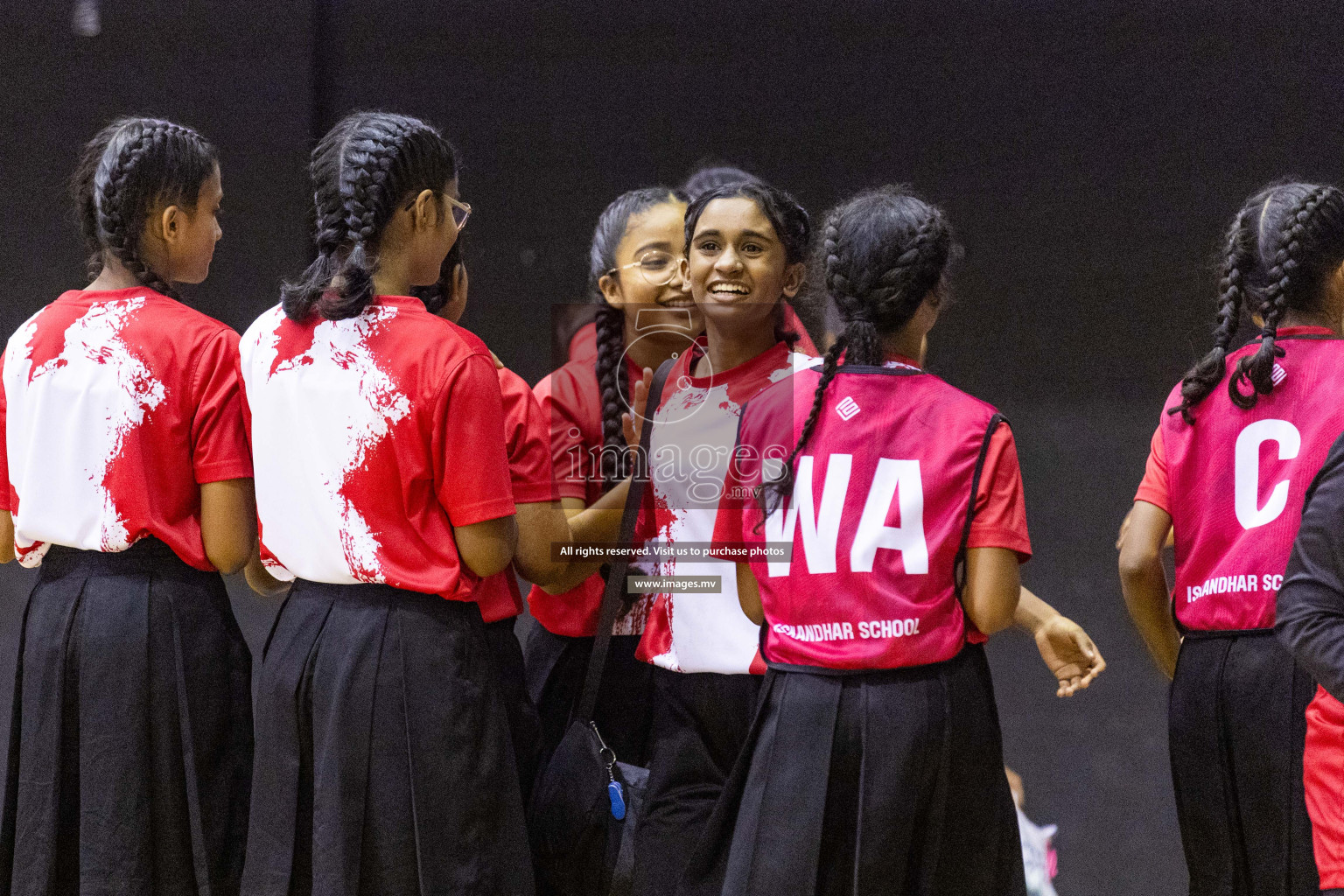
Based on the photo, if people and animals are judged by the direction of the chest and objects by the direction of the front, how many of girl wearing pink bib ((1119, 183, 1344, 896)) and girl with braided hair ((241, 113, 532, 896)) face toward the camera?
0

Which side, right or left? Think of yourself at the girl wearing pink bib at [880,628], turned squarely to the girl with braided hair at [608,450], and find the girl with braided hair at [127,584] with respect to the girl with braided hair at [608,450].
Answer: left

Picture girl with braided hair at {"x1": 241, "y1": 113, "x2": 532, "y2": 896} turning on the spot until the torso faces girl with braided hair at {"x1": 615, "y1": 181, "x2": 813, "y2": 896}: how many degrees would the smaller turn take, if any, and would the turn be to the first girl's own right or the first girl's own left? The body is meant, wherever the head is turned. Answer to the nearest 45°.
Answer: approximately 45° to the first girl's own right

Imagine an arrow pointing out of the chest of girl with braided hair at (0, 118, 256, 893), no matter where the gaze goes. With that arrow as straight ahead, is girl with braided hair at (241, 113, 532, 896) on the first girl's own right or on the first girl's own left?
on the first girl's own right

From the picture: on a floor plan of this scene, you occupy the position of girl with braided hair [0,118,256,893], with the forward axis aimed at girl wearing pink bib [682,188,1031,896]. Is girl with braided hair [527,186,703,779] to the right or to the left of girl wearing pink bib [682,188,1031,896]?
left

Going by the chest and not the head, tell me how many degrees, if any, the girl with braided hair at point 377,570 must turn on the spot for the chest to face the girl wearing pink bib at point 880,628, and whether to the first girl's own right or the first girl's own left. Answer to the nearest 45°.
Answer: approximately 45° to the first girl's own right

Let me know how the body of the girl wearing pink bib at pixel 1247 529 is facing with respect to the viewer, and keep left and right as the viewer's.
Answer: facing away from the viewer and to the right of the viewer

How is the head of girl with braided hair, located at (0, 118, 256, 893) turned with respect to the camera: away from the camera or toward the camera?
away from the camera

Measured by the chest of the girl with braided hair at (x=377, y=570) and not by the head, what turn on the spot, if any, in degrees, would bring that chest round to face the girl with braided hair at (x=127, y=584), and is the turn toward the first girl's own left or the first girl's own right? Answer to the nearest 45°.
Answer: approximately 90° to the first girl's own left

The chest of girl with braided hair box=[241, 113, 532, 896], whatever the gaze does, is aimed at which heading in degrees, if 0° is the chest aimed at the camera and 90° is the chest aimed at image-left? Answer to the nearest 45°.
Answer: approximately 225°

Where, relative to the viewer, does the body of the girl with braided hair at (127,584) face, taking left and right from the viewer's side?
facing away from the viewer and to the right of the viewer

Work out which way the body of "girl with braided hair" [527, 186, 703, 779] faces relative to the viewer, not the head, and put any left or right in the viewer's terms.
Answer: facing the viewer and to the right of the viewer
